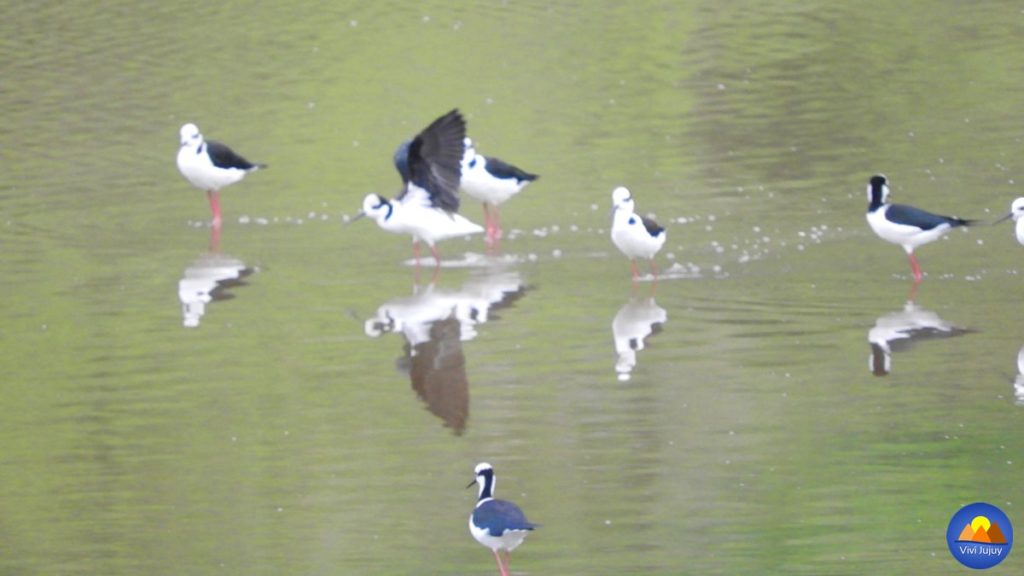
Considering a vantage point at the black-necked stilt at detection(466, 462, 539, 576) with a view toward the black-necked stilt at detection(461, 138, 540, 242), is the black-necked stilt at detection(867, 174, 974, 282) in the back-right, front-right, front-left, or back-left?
front-right

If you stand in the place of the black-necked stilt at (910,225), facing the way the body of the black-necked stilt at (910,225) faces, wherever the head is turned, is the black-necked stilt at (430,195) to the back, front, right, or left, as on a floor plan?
front

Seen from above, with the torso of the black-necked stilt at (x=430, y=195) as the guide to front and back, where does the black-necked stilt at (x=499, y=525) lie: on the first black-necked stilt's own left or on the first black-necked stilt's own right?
on the first black-necked stilt's own left

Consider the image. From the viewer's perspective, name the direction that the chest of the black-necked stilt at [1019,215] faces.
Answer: to the viewer's left

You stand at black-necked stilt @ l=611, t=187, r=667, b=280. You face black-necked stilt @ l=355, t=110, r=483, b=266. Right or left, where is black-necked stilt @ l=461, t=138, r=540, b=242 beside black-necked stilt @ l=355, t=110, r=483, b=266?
right

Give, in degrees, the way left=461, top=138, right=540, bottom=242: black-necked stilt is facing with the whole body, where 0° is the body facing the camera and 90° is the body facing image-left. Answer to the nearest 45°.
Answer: approximately 90°

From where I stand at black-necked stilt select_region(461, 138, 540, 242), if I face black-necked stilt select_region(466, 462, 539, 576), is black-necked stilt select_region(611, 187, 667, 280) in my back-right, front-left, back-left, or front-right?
front-left

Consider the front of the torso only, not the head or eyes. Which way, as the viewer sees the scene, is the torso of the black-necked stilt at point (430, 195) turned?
to the viewer's left

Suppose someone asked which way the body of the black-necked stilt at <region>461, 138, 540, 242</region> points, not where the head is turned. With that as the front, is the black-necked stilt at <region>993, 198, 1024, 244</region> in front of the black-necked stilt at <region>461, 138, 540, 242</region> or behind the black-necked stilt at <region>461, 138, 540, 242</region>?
behind

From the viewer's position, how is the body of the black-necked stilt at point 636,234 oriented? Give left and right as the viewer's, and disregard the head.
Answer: facing the viewer and to the left of the viewer

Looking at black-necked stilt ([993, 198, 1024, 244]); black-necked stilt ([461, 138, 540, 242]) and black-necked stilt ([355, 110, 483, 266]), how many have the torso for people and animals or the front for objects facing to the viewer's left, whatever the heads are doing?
3

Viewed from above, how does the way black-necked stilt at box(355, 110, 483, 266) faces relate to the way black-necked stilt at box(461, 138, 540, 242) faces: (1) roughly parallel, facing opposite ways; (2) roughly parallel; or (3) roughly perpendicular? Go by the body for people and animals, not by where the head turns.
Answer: roughly parallel

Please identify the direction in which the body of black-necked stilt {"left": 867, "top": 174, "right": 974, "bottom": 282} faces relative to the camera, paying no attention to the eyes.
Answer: to the viewer's left
